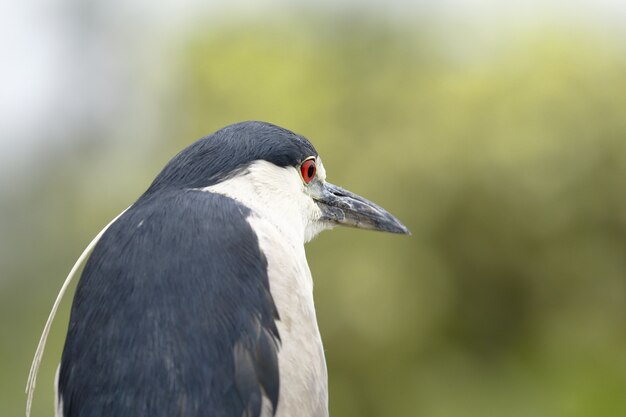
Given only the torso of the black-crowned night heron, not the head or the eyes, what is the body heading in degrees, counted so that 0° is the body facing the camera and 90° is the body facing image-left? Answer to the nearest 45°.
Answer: approximately 225°
